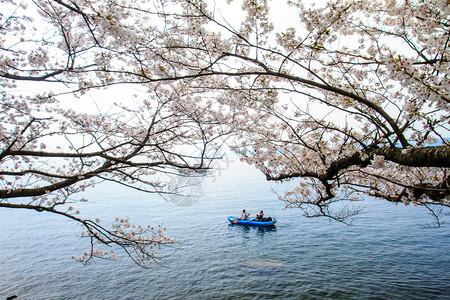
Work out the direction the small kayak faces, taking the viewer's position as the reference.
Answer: facing to the left of the viewer
